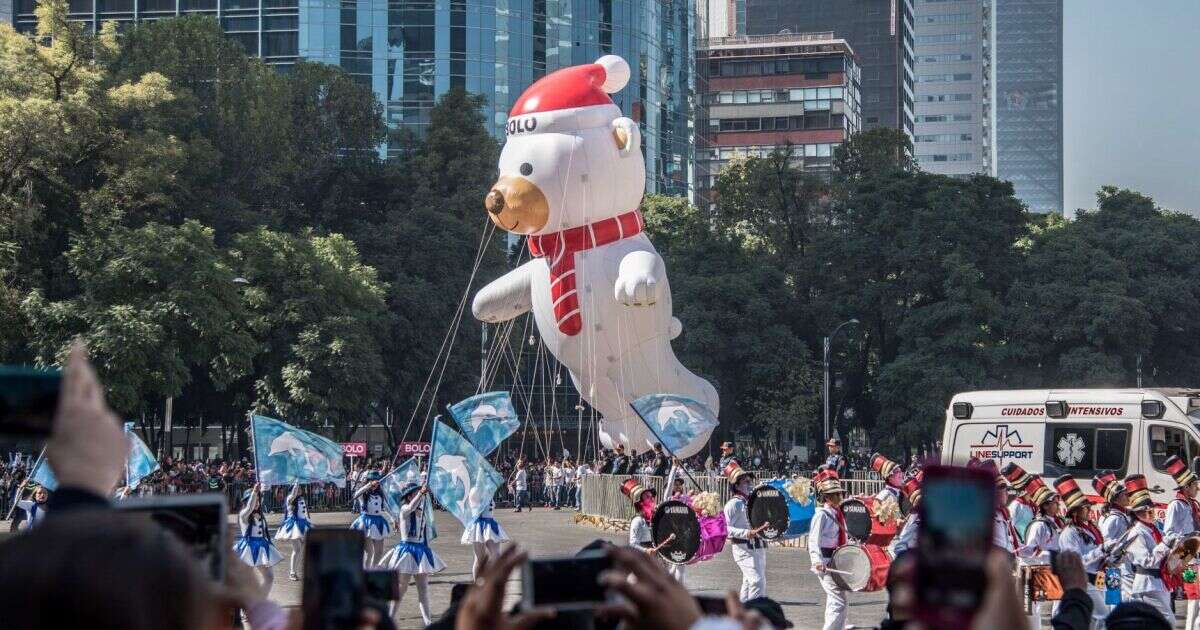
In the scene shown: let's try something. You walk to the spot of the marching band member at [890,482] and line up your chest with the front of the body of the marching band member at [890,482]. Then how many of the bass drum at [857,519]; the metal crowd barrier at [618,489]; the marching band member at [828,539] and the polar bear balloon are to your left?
2

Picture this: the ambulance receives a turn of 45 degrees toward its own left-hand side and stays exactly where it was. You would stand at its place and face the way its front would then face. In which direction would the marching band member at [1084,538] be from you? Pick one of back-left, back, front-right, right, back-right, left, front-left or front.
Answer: back-right

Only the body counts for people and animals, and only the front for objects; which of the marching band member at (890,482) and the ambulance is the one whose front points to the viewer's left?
the marching band member

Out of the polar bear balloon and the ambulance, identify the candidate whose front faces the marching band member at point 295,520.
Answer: the polar bear balloon

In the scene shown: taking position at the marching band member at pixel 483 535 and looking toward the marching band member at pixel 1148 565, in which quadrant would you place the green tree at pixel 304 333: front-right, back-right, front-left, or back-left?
back-left

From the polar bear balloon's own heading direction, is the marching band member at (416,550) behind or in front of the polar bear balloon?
in front

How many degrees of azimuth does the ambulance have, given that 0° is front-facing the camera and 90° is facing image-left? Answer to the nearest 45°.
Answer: approximately 270°

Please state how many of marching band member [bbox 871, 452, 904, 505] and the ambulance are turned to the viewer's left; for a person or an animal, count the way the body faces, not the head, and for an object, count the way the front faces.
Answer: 1

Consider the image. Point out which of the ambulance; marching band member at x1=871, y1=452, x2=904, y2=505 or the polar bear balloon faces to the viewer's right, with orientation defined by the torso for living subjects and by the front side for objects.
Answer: the ambulance

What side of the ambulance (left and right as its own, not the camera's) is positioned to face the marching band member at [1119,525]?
right
